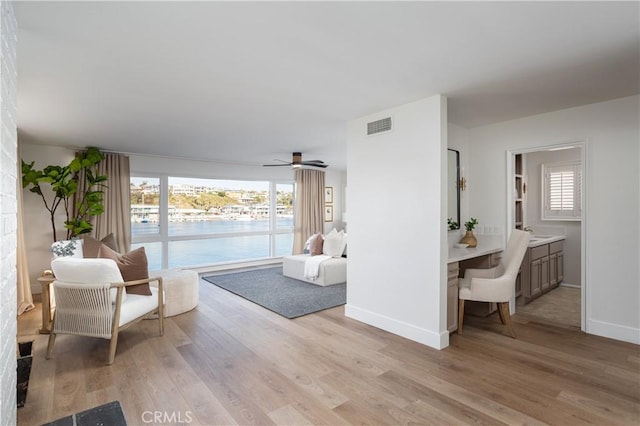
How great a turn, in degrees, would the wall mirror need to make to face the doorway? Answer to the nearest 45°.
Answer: approximately 90° to its left

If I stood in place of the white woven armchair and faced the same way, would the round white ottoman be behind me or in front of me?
in front

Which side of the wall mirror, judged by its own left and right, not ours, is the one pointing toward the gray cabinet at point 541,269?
left

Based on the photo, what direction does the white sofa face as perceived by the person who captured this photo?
facing the viewer and to the left of the viewer

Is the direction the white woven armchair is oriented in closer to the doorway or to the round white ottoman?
the round white ottoman

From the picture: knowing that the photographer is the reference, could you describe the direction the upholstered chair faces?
facing to the left of the viewer

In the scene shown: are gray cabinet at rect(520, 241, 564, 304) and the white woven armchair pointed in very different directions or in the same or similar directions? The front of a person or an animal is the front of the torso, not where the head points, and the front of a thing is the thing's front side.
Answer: very different directions

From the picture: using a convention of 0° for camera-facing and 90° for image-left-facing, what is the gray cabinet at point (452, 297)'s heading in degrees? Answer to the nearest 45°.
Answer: approximately 315°

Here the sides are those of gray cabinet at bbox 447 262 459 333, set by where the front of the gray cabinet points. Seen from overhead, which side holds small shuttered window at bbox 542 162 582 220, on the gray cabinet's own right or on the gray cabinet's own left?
on the gray cabinet's own left

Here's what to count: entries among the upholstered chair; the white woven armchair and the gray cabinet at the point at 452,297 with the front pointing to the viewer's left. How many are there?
1

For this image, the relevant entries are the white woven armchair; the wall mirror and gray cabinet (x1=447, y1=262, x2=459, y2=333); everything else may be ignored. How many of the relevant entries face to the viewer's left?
0

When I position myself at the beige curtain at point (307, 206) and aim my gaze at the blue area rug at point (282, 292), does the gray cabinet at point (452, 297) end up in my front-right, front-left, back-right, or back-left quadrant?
front-left
